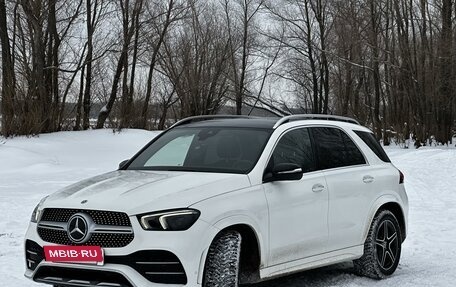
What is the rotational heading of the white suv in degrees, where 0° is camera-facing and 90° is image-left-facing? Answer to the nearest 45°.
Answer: approximately 45°
